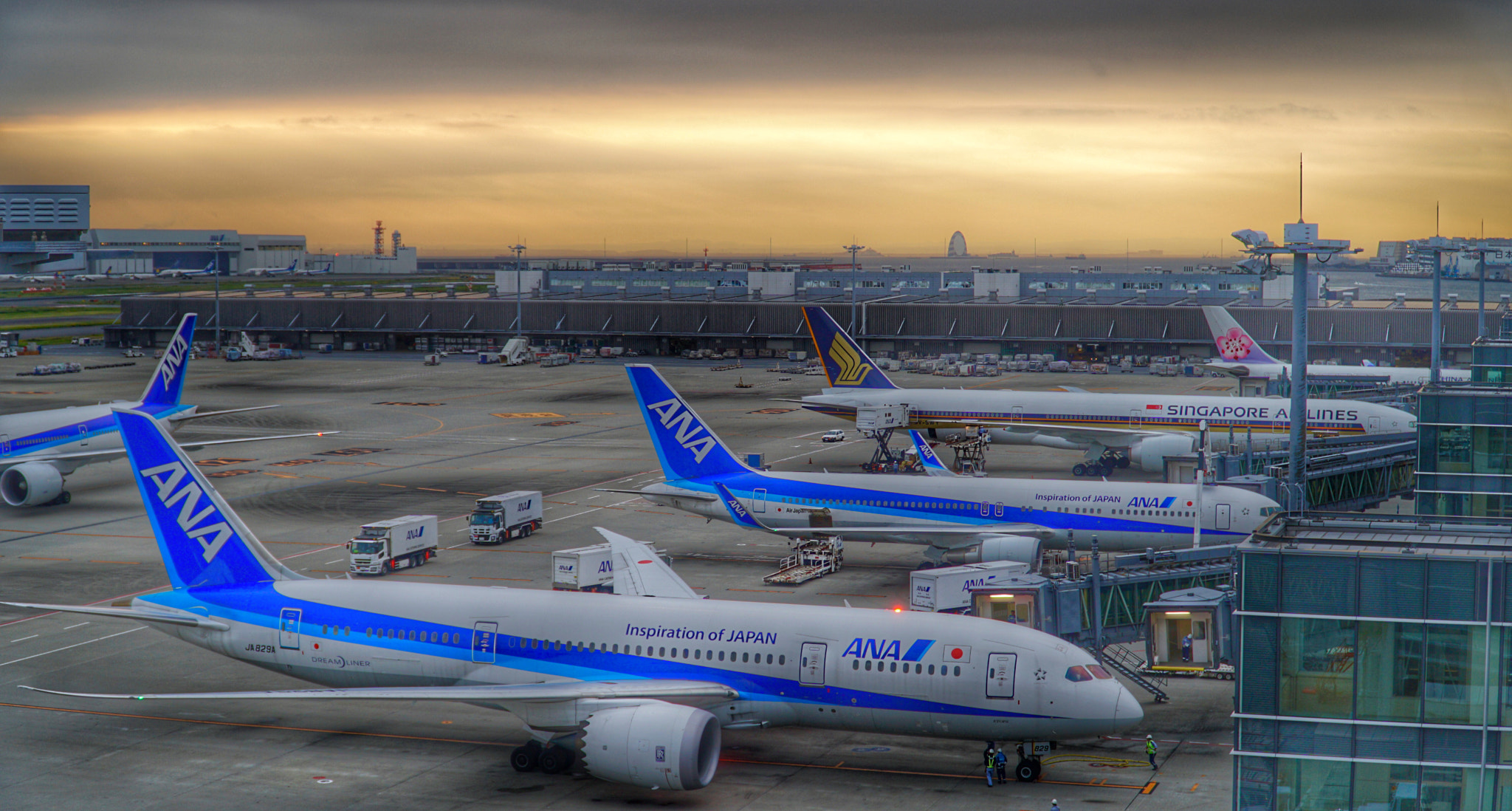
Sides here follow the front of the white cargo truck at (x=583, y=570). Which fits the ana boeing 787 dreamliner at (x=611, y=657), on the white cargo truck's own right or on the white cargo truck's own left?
on the white cargo truck's own right

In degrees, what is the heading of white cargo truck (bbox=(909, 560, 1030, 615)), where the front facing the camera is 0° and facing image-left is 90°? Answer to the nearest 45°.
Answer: approximately 225°

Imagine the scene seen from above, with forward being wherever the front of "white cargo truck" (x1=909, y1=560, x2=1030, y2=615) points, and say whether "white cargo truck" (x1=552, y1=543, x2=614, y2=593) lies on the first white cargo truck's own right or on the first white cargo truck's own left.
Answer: on the first white cargo truck's own left

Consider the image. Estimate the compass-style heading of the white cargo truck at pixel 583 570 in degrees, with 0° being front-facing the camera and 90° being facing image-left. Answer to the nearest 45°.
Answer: approximately 225°

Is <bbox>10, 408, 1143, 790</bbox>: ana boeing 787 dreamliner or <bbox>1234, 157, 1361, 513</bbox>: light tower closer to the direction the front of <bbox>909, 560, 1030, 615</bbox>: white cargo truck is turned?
the light tower

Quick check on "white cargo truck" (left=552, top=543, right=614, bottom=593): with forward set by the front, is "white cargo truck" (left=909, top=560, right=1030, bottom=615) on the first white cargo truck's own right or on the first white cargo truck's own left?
on the first white cargo truck's own right
